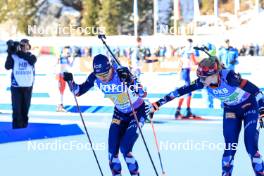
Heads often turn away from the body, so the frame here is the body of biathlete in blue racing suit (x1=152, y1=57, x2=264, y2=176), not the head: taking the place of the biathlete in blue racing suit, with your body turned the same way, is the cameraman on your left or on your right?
on your right

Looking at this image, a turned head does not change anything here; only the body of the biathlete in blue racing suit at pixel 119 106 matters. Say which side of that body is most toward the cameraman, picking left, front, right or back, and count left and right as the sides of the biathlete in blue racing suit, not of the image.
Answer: right

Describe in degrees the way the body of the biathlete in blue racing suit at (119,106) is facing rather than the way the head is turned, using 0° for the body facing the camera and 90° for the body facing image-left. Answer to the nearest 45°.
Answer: approximately 45°

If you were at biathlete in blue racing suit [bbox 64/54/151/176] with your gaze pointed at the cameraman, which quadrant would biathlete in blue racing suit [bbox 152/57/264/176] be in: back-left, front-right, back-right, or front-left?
back-right

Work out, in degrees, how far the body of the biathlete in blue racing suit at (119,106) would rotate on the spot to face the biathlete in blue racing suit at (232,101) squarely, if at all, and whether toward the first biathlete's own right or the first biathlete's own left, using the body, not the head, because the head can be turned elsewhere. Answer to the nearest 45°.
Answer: approximately 135° to the first biathlete's own left

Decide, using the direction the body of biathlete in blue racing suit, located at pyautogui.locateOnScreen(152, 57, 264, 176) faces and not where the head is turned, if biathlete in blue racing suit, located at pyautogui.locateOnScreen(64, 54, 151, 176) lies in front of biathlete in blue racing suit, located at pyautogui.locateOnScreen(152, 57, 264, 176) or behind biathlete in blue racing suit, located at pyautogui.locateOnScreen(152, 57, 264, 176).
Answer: in front

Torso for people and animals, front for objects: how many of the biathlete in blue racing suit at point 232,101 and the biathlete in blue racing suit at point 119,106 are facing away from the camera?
0

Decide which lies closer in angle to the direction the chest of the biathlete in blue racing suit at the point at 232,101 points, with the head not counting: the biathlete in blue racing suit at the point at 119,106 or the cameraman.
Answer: the biathlete in blue racing suit

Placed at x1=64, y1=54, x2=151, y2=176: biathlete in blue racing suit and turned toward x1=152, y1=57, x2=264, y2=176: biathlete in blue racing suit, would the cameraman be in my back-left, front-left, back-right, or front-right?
back-left

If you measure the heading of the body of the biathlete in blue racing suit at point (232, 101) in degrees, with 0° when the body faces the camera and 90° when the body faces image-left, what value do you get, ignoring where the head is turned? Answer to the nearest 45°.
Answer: approximately 45°
